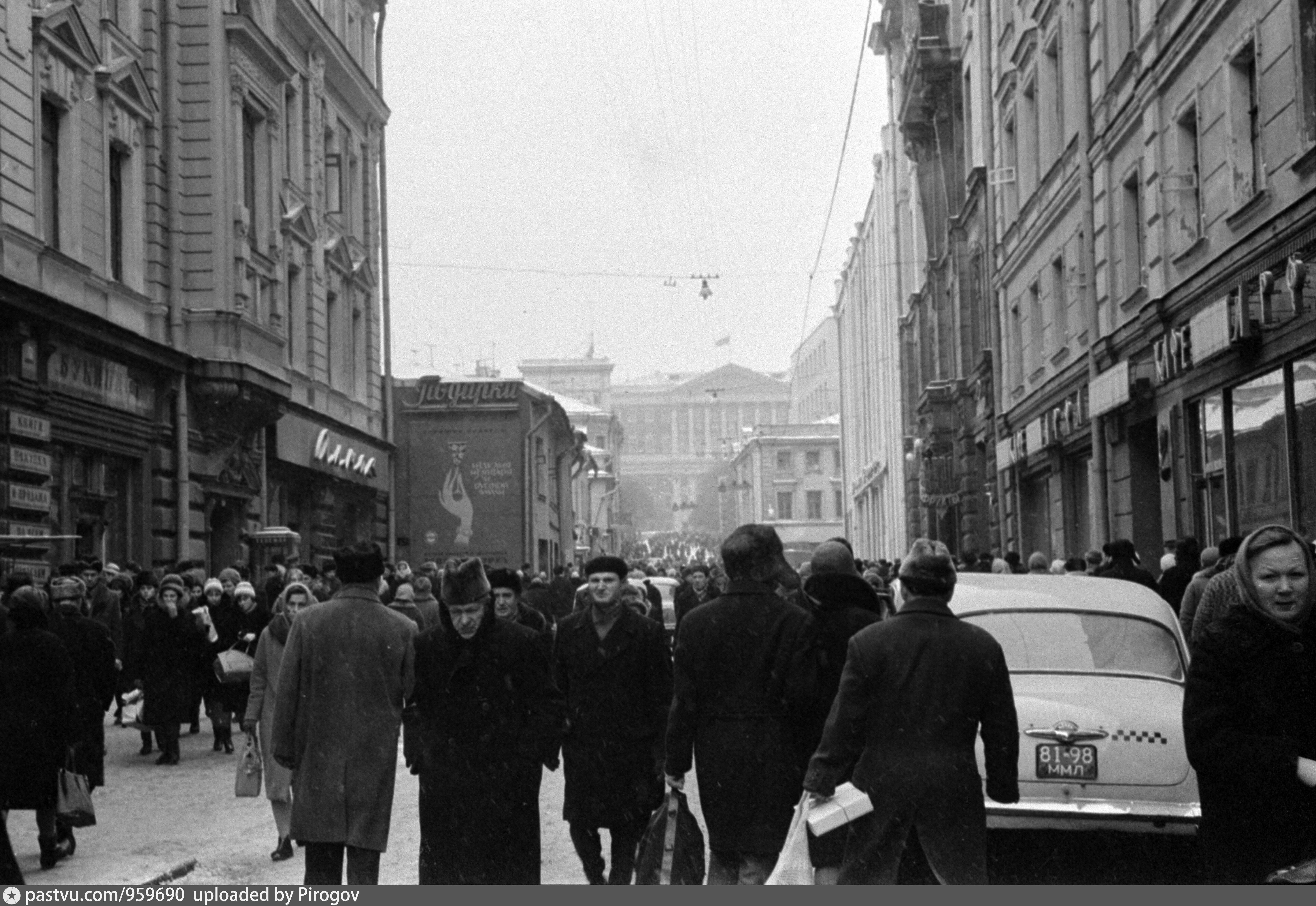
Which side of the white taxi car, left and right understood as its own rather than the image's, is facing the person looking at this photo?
back

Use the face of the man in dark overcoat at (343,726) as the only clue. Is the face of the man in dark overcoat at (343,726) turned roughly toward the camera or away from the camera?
away from the camera

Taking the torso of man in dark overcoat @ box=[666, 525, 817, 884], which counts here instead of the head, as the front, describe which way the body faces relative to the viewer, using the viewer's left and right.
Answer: facing away from the viewer

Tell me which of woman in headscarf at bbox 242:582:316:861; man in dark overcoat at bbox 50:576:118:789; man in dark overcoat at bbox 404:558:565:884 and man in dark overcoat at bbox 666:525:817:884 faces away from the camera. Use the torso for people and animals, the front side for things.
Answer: man in dark overcoat at bbox 666:525:817:884

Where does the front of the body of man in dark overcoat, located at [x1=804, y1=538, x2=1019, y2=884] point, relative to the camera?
away from the camera

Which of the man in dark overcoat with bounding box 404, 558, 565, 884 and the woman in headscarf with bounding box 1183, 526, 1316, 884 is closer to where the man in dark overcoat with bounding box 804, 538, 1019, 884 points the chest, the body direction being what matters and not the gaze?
the man in dark overcoat

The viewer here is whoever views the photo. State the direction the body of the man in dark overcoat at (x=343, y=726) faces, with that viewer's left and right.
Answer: facing away from the viewer
